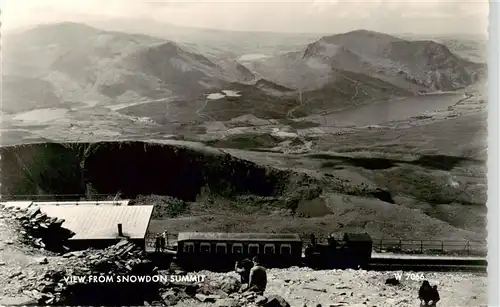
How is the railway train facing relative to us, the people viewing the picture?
facing to the left of the viewer
